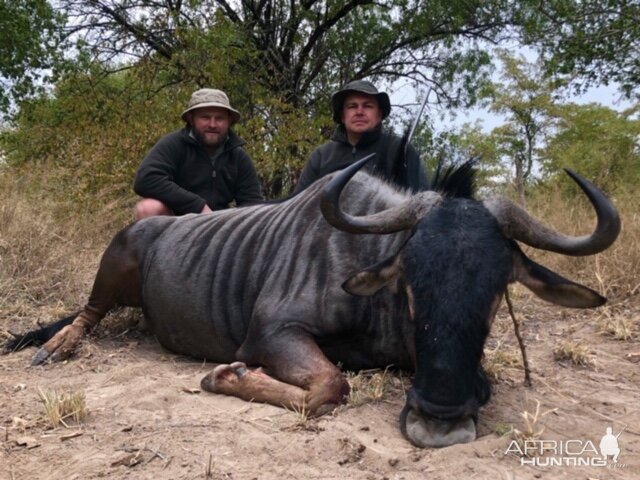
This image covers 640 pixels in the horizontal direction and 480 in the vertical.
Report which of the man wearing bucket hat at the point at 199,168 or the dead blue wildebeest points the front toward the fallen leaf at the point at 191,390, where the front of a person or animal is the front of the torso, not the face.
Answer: the man wearing bucket hat

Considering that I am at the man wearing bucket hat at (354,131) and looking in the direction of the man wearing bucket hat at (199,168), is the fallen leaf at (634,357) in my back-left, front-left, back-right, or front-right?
back-left

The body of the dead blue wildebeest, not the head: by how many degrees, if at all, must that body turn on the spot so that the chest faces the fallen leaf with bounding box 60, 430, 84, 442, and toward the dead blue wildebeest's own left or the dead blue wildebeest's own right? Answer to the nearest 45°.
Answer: approximately 90° to the dead blue wildebeest's own right

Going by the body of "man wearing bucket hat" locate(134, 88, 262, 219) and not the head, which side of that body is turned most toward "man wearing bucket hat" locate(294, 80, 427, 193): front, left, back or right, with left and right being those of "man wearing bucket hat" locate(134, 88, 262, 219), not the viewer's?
left

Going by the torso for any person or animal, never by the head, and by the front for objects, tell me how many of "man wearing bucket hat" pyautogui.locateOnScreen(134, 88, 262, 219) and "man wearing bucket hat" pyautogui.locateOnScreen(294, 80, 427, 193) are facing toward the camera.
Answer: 2

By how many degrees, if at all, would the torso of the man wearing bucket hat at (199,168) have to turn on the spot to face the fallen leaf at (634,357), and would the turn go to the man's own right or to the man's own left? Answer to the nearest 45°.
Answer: approximately 45° to the man's own left

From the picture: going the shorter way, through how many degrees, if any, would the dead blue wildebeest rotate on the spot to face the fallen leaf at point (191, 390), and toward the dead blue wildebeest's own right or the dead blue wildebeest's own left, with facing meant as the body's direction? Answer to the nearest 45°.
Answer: approximately 135° to the dead blue wildebeest's own right
